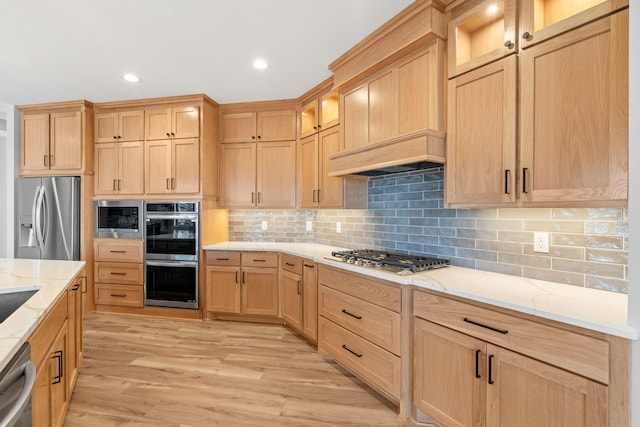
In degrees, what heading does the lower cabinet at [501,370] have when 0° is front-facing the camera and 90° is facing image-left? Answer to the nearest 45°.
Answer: approximately 45°

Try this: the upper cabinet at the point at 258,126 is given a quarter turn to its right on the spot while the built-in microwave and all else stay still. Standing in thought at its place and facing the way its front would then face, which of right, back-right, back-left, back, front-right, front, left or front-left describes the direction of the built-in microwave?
front

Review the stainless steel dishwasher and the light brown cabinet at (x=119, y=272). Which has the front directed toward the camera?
the light brown cabinet

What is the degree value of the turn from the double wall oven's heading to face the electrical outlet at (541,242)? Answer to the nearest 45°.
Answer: approximately 45° to its left

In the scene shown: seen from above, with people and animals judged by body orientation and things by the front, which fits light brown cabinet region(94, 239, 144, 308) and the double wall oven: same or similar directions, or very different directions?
same or similar directions

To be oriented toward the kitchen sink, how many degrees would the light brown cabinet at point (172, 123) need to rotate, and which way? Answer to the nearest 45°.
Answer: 0° — it already faces it

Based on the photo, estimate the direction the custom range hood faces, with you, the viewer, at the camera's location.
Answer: facing the viewer and to the left of the viewer

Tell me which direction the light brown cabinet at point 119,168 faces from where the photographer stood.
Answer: facing the viewer

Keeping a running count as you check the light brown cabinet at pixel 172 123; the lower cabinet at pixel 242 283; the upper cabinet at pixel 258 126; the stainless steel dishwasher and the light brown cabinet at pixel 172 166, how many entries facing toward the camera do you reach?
4

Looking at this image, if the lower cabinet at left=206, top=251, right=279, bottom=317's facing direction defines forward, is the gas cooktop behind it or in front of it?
in front

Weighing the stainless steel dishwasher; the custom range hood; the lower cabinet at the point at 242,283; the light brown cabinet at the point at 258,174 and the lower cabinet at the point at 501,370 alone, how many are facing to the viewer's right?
1

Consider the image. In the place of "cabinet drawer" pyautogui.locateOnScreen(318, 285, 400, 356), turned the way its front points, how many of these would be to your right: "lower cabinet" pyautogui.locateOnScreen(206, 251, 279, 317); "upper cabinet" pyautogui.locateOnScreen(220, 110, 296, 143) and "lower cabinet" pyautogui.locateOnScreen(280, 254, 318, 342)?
3

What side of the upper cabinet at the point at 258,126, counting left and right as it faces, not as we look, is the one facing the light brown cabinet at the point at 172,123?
right

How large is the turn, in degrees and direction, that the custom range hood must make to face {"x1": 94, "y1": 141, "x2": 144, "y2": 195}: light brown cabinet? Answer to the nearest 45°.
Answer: approximately 45° to its right

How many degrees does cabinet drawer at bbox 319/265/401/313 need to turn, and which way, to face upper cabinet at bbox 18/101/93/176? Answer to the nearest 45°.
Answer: approximately 45° to its right
